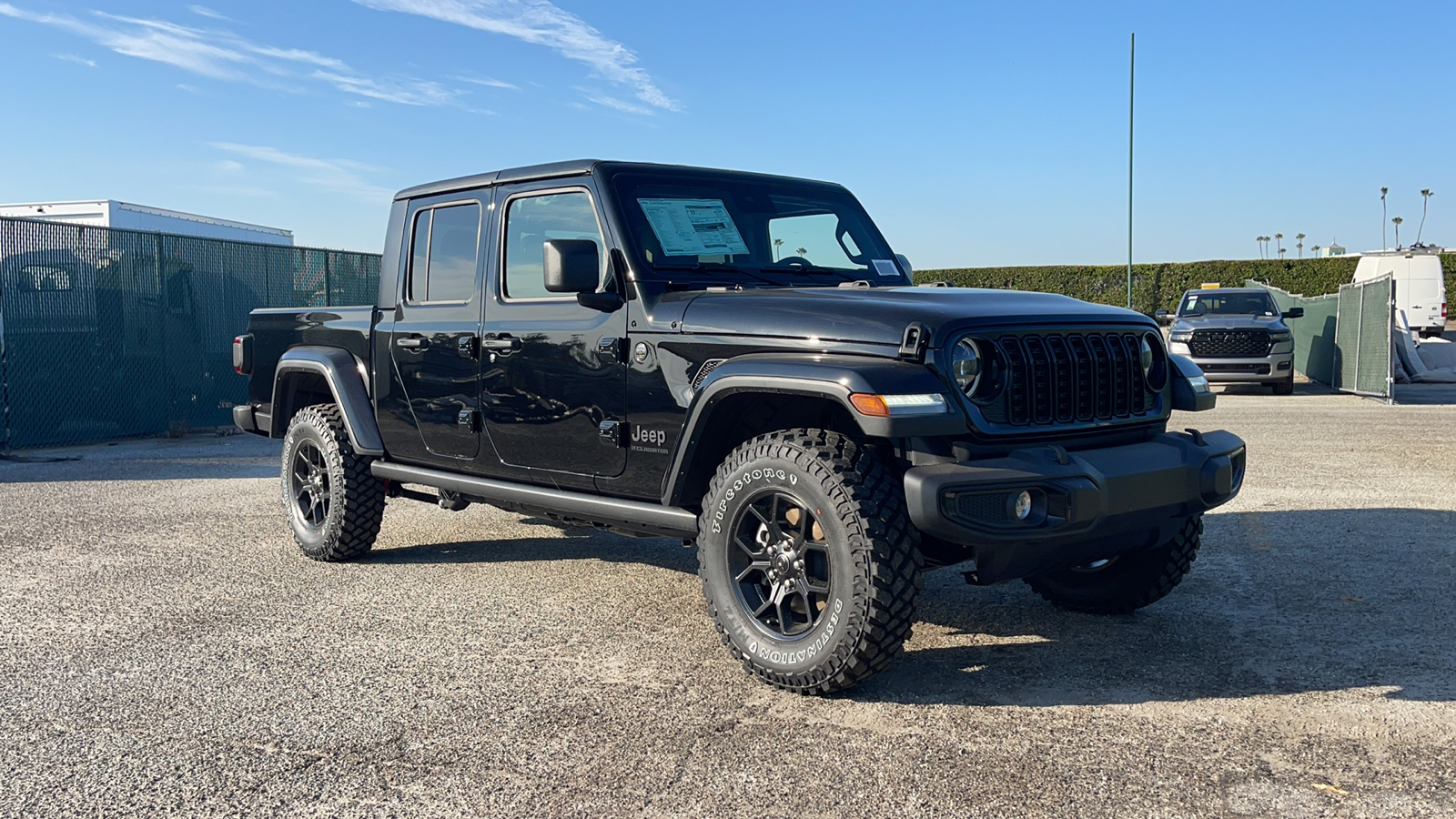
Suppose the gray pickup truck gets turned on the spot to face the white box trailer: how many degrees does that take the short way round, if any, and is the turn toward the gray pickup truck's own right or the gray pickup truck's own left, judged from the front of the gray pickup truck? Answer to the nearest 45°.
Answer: approximately 45° to the gray pickup truck's own right

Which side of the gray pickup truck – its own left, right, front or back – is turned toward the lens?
front

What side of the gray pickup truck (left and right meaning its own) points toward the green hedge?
back

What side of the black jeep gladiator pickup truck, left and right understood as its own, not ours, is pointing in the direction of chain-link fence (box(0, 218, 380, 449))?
back

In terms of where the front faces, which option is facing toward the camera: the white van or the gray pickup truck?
the gray pickup truck

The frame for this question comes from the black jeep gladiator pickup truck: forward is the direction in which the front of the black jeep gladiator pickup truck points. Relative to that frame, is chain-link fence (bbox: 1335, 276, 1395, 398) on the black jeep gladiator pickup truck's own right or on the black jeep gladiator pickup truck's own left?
on the black jeep gladiator pickup truck's own left

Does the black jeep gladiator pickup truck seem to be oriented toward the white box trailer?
no

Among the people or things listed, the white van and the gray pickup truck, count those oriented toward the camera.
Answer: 1

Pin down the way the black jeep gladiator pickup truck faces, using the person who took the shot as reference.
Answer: facing the viewer and to the right of the viewer
